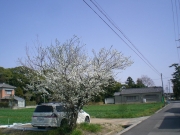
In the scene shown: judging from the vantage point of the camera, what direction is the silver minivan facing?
facing away from the viewer and to the right of the viewer
